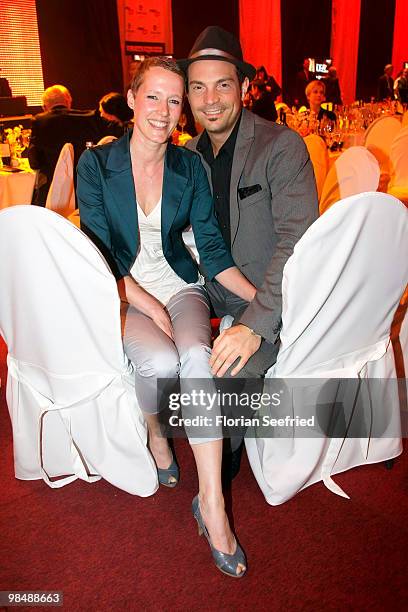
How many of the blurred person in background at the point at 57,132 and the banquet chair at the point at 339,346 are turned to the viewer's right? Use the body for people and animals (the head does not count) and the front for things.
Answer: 0

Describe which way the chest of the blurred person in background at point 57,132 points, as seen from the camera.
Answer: away from the camera

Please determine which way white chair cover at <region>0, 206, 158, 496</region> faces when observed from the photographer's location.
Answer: facing away from the viewer and to the right of the viewer

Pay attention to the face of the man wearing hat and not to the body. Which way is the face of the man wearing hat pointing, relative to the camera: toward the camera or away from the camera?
toward the camera

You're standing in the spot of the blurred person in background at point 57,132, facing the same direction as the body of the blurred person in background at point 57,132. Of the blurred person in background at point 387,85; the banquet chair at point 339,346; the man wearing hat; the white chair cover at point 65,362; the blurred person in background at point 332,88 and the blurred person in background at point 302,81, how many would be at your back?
3

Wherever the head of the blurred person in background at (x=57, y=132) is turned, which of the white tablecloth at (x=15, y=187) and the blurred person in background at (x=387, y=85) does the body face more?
the blurred person in background

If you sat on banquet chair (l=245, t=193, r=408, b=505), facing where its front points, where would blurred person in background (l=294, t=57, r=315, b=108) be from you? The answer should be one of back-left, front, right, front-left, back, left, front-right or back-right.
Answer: front-right

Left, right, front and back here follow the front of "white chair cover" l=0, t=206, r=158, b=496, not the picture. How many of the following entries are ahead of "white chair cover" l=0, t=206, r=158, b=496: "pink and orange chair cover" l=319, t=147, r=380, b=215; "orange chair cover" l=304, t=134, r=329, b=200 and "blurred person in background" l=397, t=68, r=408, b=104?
3

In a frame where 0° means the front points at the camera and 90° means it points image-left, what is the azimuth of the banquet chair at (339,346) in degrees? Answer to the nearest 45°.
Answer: approximately 135°

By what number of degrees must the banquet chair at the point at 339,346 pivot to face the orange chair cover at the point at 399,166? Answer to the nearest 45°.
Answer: approximately 45° to its right

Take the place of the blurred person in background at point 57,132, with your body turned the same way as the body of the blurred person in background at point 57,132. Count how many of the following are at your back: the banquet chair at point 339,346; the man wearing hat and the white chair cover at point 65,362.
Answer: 3

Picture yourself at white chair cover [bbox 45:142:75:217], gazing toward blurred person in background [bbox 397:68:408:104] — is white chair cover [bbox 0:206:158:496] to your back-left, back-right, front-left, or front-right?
back-right

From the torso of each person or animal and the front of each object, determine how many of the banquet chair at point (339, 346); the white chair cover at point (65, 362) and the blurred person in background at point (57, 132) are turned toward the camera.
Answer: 0

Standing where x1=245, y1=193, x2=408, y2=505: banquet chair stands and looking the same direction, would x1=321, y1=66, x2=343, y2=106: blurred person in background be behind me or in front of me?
in front

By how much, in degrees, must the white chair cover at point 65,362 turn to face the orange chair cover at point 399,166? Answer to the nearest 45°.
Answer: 0° — it already faces it

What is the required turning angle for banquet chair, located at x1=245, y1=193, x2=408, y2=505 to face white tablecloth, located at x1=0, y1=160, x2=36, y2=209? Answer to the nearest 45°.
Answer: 0° — it already faces it

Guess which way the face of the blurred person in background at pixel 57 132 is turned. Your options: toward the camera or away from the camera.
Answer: away from the camera

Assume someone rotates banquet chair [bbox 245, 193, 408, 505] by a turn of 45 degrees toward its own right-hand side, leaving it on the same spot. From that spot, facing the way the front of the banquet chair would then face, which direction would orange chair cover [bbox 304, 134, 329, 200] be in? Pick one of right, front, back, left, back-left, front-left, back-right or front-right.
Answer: front

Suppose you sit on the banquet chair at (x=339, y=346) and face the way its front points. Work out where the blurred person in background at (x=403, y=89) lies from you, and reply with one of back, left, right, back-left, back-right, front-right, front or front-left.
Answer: front-right
